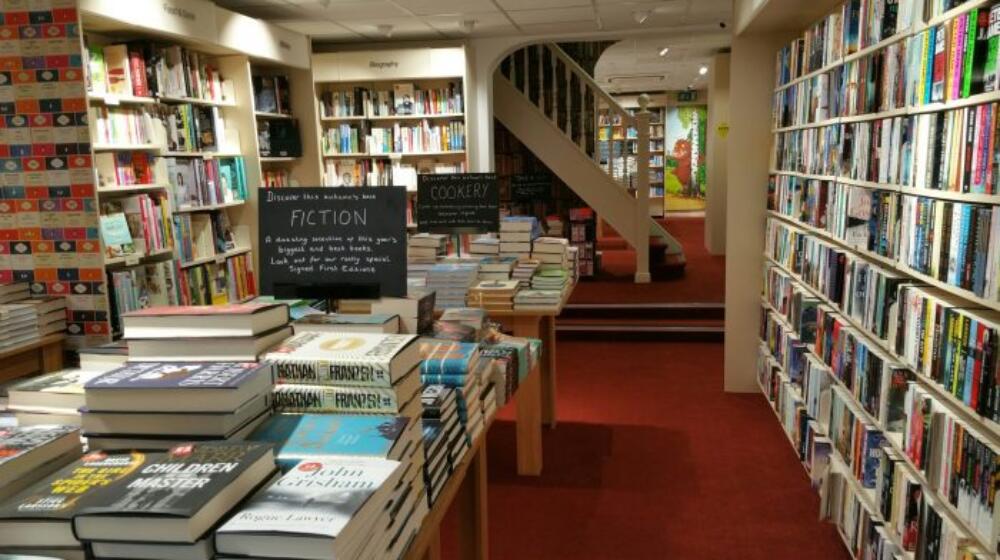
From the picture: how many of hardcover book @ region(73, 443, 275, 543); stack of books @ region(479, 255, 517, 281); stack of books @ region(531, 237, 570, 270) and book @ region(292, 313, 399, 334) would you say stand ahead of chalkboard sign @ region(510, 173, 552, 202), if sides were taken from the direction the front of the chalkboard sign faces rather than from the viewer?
4

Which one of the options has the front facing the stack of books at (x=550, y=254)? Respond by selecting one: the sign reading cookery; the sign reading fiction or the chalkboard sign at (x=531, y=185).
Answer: the chalkboard sign

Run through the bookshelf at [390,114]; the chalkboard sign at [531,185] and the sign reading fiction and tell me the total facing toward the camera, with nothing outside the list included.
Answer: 3

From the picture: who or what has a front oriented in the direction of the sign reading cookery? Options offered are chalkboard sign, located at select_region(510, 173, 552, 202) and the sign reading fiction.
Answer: the chalkboard sign

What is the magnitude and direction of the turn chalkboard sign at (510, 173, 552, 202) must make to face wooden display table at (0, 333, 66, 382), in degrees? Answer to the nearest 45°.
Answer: approximately 45° to its right

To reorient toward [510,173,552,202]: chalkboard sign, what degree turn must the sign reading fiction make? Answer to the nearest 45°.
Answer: approximately 180°

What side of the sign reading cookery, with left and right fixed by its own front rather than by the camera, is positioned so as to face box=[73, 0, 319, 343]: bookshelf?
right

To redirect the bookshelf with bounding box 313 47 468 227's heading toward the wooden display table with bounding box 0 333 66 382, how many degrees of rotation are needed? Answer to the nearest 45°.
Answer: approximately 45° to its right

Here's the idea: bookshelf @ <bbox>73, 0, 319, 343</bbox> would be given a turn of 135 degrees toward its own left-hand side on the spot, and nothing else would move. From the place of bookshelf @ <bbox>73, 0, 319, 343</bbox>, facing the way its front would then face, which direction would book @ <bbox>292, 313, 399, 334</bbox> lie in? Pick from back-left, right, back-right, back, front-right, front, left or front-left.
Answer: back

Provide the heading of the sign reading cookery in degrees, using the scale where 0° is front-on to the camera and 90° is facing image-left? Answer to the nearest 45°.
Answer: approximately 0°

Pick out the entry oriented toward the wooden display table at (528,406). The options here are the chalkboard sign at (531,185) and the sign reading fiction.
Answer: the chalkboard sign

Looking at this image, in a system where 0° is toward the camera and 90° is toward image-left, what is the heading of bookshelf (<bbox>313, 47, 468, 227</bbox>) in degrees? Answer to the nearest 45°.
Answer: approximately 0°

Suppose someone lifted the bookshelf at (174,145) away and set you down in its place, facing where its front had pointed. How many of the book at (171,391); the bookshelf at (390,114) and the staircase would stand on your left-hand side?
2
